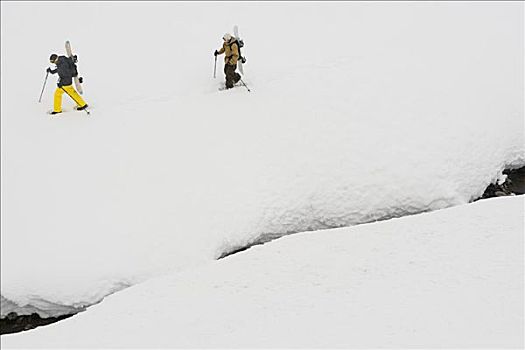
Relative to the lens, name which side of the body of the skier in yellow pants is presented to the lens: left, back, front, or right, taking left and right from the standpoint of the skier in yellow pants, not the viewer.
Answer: left

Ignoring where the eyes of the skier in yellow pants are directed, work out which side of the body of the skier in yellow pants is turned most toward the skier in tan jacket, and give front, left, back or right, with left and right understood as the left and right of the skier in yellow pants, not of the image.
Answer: back
